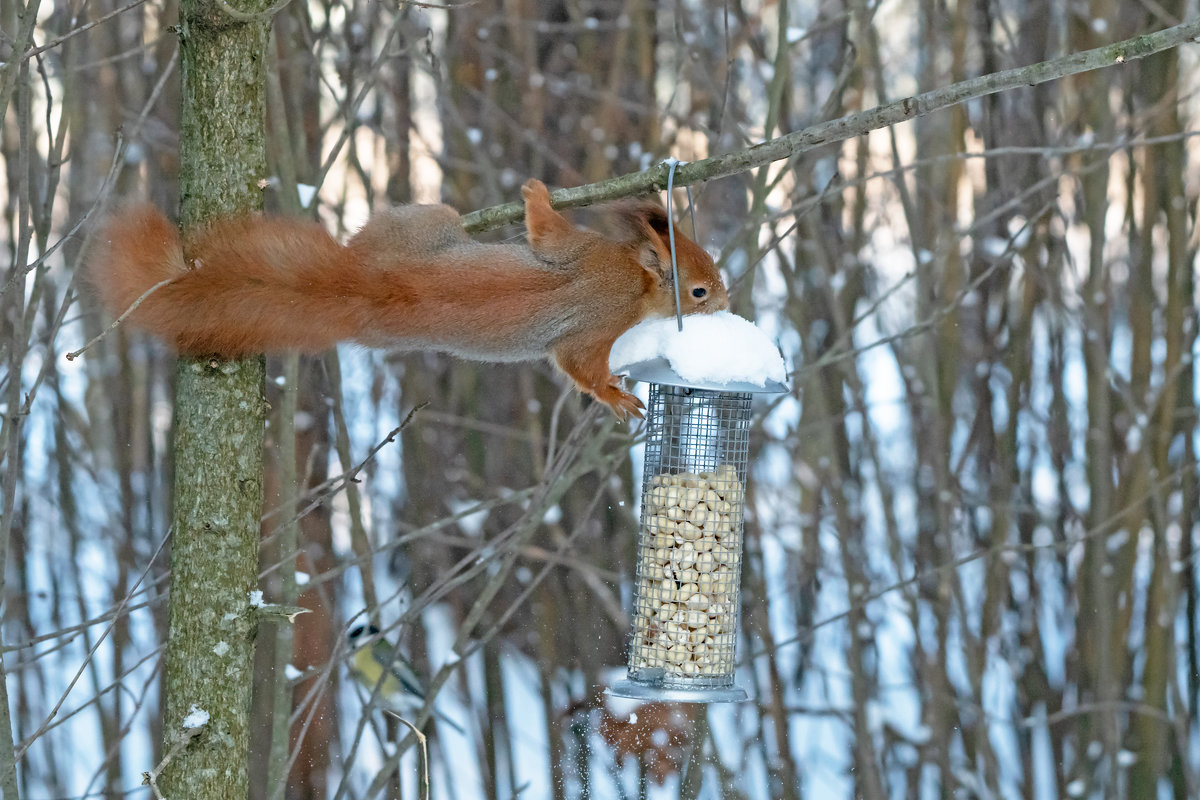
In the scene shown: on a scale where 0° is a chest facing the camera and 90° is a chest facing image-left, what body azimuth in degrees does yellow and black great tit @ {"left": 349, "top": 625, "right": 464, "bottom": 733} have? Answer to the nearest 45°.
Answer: approximately 90°

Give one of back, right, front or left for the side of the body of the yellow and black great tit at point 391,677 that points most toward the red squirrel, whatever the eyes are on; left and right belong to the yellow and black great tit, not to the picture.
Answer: left

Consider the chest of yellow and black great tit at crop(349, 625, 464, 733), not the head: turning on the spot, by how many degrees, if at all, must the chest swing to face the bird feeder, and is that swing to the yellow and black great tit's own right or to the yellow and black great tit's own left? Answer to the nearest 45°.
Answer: approximately 90° to the yellow and black great tit's own left

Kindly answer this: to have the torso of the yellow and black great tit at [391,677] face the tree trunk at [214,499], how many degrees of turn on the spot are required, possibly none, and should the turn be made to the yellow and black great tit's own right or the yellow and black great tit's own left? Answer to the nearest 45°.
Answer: approximately 90° to the yellow and black great tit's own left
